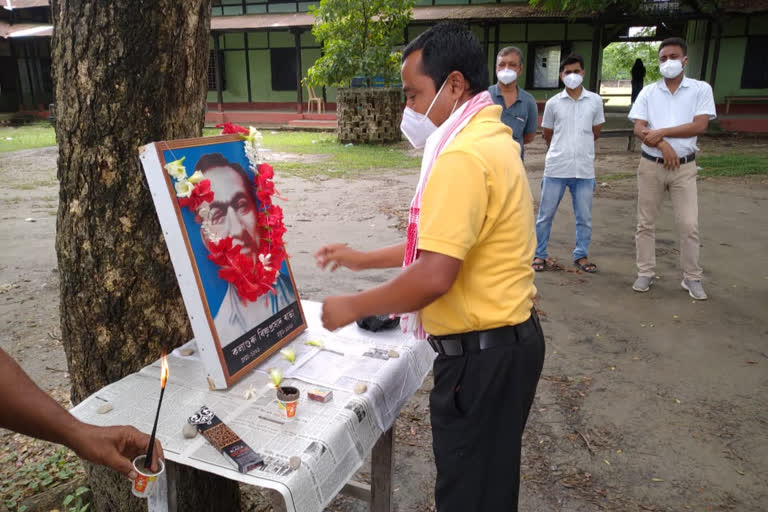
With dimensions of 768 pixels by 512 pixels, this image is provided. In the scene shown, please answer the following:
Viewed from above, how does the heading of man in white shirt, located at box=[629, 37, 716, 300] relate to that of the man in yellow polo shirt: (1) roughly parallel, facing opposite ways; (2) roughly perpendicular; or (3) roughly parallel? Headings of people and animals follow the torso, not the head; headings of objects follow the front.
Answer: roughly perpendicular

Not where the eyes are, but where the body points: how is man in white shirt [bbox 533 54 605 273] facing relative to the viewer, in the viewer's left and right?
facing the viewer

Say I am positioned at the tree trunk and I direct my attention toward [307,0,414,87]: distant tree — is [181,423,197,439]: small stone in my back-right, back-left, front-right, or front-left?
back-right

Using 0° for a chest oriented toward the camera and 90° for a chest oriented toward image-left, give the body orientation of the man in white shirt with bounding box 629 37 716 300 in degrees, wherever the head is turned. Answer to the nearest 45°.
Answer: approximately 0°

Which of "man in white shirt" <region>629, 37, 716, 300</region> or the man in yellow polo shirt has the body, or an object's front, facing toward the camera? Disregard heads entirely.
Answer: the man in white shirt

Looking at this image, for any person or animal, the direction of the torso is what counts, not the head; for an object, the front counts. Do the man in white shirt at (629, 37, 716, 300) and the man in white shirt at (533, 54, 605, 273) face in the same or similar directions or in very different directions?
same or similar directions

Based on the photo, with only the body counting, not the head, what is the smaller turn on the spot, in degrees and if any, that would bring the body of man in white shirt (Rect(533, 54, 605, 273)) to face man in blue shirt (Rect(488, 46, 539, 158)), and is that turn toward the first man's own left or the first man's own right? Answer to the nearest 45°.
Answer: approximately 90° to the first man's own right

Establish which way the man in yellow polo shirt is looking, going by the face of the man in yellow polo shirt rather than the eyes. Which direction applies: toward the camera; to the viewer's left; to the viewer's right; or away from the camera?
to the viewer's left

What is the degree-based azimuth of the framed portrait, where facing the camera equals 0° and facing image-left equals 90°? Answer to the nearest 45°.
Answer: approximately 315°

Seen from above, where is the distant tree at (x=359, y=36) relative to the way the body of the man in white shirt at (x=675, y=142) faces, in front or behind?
behind

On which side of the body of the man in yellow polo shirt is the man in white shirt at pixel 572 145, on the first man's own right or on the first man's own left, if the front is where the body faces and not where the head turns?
on the first man's own right

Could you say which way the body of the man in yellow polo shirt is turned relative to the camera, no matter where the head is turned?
to the viewer's left

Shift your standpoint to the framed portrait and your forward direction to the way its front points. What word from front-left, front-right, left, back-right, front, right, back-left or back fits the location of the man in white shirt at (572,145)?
left

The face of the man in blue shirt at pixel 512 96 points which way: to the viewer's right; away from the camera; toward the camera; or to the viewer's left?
toward the camera

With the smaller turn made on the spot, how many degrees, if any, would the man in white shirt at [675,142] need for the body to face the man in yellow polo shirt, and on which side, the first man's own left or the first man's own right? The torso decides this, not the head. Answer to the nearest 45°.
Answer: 0° — they already face them

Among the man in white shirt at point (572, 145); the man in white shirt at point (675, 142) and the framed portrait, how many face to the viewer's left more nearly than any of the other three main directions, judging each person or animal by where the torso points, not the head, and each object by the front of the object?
0

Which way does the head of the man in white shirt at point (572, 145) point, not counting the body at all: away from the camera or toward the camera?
toward the camera

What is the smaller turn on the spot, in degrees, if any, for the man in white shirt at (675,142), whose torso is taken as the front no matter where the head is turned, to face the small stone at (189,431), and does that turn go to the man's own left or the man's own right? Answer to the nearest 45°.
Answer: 0° — they already face it

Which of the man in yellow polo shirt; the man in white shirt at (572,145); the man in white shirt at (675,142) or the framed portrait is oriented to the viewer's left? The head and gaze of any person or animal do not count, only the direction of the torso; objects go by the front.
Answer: the man in yellow polo shirt
